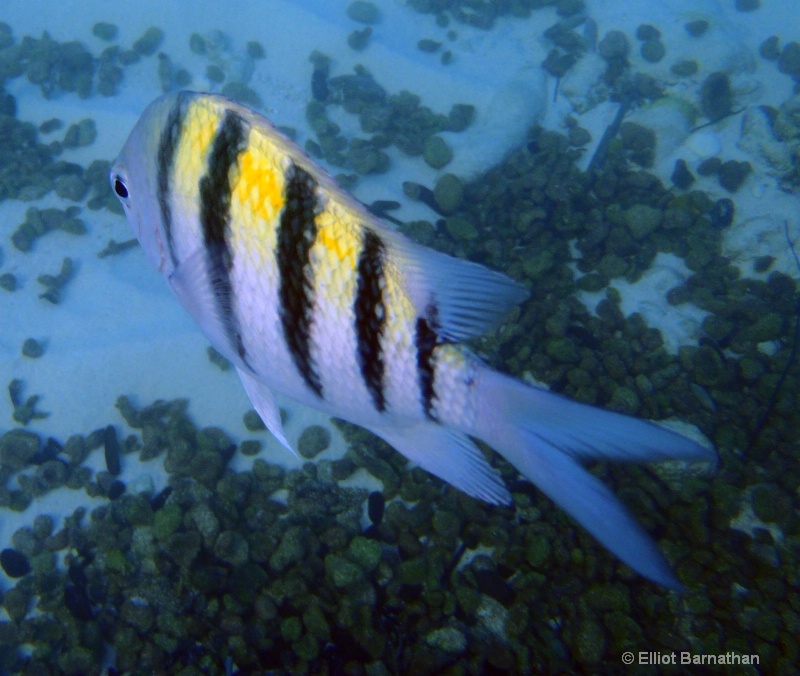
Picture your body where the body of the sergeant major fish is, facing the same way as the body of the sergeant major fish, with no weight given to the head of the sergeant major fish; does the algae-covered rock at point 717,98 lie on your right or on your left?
on your right

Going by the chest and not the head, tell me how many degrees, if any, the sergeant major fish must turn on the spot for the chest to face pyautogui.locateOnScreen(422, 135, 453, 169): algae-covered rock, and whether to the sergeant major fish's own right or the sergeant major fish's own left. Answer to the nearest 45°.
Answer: approximately 45° to the sergeant major fish's own right

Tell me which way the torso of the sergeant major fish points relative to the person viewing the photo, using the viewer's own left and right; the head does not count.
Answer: facing away from the viewer and to the left of the viewer

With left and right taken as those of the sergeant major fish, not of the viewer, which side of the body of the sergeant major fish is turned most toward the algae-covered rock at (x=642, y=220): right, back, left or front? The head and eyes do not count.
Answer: right

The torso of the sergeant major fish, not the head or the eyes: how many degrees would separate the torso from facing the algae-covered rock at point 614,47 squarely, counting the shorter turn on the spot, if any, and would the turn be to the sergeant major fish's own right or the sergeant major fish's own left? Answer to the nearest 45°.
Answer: approximately 45° to the sergeant major fish's own right
